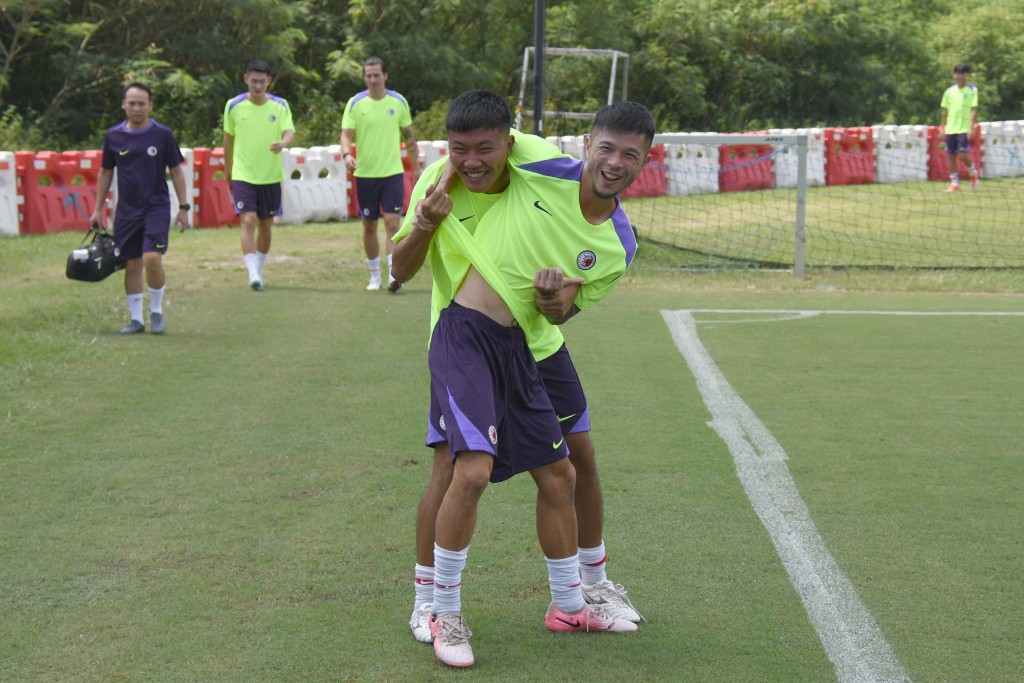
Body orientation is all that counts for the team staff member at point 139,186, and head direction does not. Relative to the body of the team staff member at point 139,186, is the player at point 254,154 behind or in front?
behind

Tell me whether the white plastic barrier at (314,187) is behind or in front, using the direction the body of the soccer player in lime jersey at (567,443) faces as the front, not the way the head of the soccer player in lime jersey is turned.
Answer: behind

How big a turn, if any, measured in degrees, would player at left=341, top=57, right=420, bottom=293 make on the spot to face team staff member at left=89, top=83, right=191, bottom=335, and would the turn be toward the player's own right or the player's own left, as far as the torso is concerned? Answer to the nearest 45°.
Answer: approximately 45° to the player's own right

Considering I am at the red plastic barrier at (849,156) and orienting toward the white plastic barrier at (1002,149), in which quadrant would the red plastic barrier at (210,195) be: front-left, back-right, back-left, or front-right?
back-right

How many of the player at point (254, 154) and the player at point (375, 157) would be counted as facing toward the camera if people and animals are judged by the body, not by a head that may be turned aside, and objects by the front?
2

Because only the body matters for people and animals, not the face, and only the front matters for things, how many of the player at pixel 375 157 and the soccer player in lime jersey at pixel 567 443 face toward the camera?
2

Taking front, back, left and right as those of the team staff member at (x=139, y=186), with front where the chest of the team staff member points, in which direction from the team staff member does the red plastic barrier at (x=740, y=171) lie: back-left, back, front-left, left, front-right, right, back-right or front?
back-left

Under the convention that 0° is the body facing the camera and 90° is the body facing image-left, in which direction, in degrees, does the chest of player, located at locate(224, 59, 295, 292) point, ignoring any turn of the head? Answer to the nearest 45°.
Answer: approximately 0°

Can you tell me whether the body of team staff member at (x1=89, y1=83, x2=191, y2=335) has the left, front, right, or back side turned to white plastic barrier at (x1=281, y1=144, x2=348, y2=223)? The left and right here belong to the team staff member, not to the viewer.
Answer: back

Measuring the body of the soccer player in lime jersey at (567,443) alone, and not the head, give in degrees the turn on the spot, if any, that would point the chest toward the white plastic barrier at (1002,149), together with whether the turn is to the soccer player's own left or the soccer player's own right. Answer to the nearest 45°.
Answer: approximately 135° to the soccer player's own left
